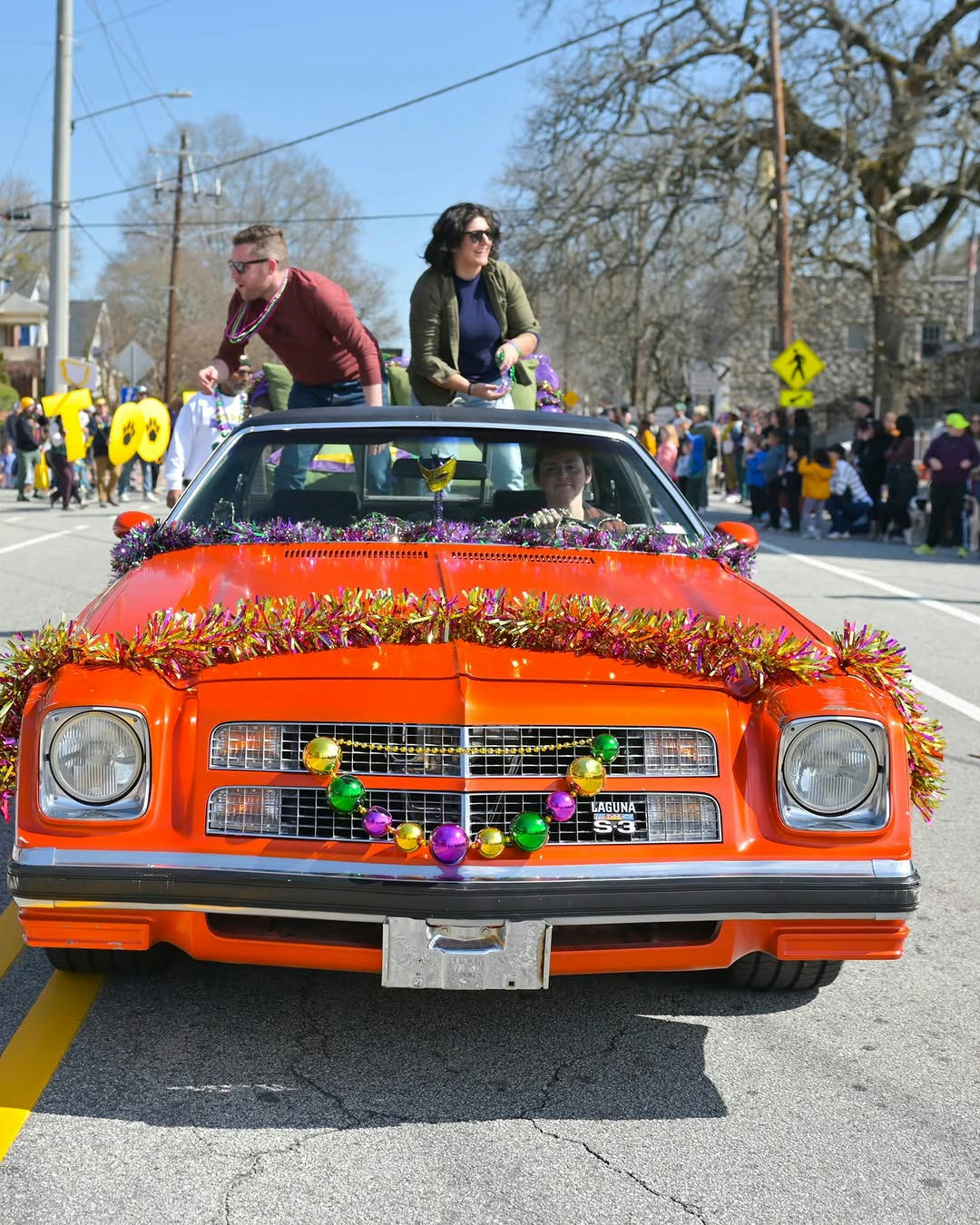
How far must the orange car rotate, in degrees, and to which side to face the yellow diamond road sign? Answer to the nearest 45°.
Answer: approximately 180°

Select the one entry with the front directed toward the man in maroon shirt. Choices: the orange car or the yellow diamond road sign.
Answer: the yellow diamond road sign

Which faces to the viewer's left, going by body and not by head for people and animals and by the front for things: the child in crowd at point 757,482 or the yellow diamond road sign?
the child in crowd

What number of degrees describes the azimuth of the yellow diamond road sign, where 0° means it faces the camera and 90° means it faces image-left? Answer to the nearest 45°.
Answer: approximately 0°

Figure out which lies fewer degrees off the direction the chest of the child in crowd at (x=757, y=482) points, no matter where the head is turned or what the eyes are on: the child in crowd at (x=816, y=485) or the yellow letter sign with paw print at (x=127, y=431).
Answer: the yellow letter sign with paw print

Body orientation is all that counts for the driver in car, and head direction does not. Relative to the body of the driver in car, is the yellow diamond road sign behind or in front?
behind
